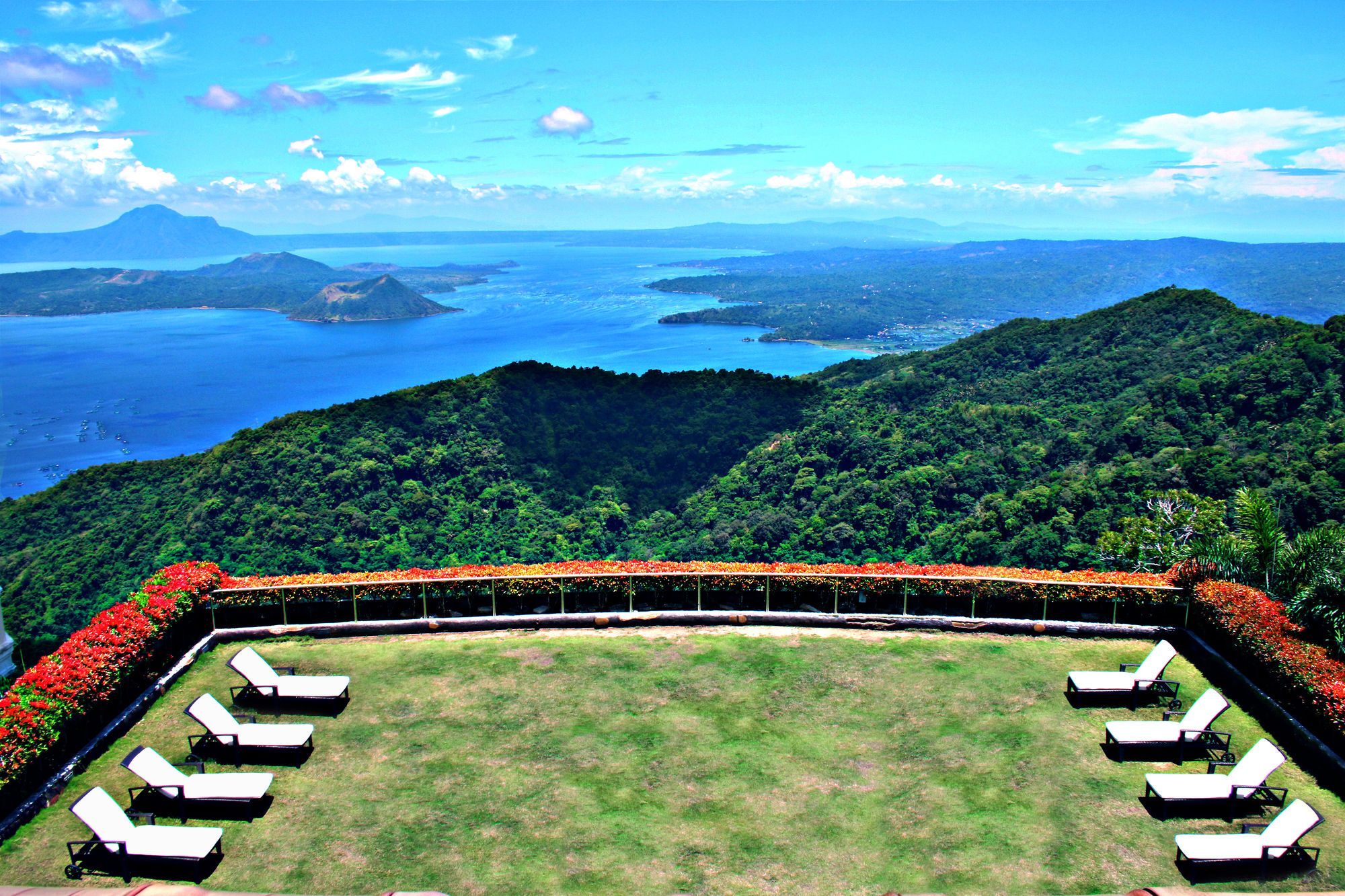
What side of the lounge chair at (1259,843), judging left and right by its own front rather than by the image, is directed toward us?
left

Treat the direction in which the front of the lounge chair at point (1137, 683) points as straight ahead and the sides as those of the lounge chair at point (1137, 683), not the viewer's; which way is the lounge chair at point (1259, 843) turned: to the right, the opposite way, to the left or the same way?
the same way

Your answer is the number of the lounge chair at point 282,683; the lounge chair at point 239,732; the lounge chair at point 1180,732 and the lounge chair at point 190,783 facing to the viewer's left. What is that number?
1

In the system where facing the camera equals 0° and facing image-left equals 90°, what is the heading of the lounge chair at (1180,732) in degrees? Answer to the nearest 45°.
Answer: approximately 90°

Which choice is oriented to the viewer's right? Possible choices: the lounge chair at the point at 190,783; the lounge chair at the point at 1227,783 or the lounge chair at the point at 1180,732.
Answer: the lounge chair at the point at 190,783

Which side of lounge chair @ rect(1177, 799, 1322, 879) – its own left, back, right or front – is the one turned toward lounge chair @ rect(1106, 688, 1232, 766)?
right

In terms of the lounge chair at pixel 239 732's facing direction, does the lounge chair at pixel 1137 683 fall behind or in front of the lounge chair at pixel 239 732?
in front

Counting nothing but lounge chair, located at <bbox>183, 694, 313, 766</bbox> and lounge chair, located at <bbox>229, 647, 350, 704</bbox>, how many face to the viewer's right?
2

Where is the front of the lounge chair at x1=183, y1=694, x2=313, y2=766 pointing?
to the viewer's right

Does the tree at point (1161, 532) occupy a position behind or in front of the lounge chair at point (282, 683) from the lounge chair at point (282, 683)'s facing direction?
in front

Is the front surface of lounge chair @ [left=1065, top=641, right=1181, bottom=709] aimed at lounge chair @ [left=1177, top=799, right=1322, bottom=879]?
no

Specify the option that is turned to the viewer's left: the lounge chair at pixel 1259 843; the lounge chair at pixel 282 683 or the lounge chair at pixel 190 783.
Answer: the lounge chair at pixel 1259 843

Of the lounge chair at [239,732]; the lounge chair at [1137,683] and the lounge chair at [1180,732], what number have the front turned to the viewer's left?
2

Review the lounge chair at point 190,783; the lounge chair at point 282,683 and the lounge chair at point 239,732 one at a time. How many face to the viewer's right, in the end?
3

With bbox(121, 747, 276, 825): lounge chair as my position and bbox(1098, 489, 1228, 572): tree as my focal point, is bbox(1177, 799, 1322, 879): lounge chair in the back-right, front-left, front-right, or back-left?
front-right

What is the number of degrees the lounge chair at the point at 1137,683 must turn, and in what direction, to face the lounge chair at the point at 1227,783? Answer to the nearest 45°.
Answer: approximately 90° to its left

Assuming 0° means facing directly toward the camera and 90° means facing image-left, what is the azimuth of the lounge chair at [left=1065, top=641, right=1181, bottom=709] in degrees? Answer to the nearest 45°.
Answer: approximately 90°
